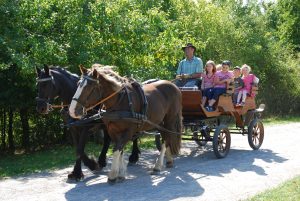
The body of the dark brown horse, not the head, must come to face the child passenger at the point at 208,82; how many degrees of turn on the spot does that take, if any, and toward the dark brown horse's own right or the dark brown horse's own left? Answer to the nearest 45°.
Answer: approximately 180°

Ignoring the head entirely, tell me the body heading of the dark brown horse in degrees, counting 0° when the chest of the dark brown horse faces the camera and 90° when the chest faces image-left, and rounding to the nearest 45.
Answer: approximately 45°

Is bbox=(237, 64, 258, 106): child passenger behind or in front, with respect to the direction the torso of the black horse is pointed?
behind

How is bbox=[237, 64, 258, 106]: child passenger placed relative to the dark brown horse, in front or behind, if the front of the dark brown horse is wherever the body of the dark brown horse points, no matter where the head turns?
behind

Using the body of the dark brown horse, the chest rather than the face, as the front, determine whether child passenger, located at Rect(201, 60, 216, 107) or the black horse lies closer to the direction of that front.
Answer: the black horse

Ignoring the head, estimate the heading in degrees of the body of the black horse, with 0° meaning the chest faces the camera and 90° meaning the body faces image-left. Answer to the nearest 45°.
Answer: approximately 45°

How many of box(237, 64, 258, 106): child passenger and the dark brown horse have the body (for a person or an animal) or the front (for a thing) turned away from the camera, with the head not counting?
0

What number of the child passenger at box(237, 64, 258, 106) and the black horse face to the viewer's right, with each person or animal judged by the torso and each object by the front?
0
